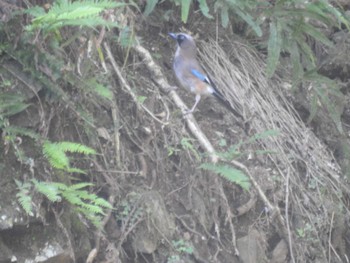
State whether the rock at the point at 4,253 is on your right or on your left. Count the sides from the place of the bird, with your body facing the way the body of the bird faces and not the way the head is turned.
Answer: on your left

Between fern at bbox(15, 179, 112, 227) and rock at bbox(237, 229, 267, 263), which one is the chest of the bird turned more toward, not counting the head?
the fern

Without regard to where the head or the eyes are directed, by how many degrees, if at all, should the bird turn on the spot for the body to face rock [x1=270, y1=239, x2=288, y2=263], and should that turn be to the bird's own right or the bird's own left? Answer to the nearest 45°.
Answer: approximately 135° to the bird's own left

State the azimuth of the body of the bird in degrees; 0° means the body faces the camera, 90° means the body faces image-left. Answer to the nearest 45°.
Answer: approximately 90°

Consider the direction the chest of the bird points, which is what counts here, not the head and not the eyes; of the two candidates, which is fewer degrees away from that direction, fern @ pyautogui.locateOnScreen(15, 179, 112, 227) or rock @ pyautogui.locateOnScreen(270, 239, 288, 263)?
the fern

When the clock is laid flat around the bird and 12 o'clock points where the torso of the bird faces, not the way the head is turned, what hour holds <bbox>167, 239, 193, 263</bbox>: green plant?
The green plant is roughly at 9 o'clock from the bird.

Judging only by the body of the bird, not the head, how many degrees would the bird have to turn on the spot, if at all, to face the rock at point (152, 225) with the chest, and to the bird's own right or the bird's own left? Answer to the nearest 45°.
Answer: approximately 90° to the bird's own left

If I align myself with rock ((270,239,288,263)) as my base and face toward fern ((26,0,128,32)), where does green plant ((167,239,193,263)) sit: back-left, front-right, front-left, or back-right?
front-left
